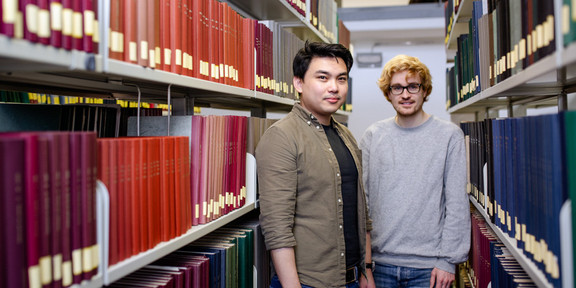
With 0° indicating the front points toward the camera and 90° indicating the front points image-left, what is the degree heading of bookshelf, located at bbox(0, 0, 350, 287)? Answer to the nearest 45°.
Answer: approximately 315°

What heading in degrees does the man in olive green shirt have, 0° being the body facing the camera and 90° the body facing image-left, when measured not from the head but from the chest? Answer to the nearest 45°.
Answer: approximately 315°

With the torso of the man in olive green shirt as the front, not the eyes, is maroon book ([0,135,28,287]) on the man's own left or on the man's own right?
on the man's own right

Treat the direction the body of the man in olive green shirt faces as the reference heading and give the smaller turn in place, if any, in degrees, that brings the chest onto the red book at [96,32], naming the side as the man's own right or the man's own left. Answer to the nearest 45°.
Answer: approximately 90° to the man's own right

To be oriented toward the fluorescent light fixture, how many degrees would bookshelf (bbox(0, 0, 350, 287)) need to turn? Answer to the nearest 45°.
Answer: approximately 90° to its left

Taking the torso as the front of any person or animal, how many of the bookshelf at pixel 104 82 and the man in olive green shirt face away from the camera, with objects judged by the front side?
0
